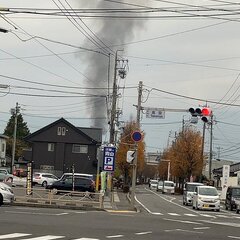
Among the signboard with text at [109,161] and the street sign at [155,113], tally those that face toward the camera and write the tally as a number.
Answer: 2

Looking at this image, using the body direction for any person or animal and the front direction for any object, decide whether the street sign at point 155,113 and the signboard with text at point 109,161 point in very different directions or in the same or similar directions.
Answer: same or similar directions

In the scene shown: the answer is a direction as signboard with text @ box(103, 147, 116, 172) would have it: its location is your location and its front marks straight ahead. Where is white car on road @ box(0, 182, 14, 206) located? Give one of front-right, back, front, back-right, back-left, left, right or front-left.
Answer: front-right

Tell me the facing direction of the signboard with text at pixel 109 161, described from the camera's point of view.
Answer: facing the viewer

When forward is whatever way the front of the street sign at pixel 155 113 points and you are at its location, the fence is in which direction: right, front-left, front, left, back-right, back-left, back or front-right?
front-right

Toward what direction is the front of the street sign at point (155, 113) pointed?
toward the camera

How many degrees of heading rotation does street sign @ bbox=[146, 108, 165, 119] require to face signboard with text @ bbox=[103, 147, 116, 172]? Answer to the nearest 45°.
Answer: approximately 45° to its right
